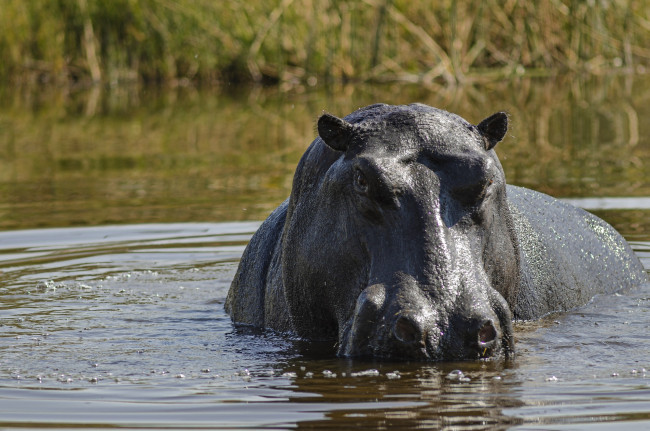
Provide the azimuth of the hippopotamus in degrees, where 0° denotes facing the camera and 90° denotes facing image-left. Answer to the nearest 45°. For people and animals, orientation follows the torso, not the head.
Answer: approximately 0°
